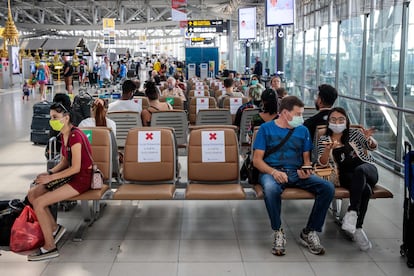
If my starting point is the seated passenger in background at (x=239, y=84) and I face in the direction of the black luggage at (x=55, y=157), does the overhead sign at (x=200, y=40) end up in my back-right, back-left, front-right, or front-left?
back-right

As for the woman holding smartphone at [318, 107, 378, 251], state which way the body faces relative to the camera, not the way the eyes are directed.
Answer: toward the camera

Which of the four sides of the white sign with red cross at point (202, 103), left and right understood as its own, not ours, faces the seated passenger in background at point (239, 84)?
back

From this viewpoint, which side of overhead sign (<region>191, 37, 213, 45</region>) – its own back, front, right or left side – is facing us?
front

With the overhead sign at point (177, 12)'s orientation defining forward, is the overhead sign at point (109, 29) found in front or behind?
behind

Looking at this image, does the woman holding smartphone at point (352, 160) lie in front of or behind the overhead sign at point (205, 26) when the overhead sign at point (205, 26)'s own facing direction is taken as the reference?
in front

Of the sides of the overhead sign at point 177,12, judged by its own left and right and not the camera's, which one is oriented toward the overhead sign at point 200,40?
back

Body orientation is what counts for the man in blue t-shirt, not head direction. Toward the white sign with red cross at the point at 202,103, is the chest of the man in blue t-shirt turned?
no

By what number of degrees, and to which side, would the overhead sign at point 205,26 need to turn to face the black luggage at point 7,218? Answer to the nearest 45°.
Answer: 0° — it already faces it

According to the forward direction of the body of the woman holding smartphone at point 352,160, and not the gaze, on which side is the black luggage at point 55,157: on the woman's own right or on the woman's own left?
on the woman's own right

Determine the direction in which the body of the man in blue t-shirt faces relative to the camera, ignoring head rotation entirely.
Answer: toward the camera

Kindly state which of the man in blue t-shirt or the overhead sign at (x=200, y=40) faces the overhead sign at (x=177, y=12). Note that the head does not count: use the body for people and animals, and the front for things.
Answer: the overhead sign at (x=200, y=40)
